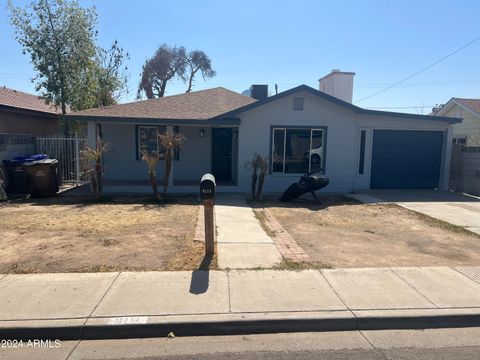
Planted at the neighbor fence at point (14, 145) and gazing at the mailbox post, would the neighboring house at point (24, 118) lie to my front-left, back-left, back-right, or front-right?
back-left

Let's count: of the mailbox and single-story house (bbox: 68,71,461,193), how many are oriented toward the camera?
2

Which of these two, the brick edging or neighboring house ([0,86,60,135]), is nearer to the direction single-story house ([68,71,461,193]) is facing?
the brick edging

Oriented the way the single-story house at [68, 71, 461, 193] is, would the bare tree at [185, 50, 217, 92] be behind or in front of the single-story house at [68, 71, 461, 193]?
behind

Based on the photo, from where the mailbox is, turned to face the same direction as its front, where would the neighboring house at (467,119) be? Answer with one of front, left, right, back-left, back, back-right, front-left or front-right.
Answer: back-left

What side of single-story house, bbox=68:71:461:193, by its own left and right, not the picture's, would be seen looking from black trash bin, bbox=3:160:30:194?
right

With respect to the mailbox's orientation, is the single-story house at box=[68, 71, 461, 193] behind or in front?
behind

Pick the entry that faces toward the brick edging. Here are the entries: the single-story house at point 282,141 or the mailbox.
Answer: the single-story house

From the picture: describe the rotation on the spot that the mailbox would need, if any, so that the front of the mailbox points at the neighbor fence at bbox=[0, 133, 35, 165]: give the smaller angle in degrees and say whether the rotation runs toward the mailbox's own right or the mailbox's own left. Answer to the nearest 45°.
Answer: approximately 135° to the mailbox's own right

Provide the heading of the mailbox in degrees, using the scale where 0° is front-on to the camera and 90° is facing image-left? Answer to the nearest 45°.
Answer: approximately 0°

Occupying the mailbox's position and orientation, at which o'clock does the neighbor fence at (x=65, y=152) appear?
The neighbor fence is roughly at 5 o'clock from the mailbox.

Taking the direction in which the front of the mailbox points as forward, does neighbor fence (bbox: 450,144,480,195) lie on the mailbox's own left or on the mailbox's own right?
on the mailbox's own left

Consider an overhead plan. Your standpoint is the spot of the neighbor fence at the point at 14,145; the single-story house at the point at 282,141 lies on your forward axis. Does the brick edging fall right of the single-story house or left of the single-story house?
right
